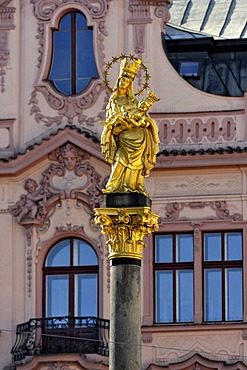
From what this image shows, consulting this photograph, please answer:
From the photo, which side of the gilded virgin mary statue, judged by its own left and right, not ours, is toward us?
front
